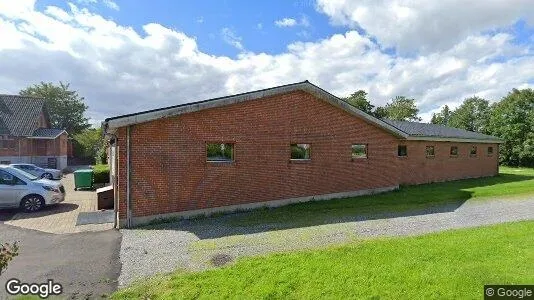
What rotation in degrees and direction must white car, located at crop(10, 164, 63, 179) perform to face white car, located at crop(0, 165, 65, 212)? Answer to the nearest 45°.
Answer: approximately 90° to its right

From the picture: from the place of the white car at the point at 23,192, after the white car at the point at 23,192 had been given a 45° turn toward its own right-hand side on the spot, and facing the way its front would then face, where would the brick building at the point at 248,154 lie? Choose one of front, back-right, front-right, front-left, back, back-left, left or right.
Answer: front

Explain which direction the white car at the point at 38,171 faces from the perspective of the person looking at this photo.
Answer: facing to the right of the viewer

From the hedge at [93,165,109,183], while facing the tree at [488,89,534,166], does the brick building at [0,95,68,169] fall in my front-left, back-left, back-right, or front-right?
back-left

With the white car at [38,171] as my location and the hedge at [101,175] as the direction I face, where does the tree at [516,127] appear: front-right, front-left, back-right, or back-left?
front-left

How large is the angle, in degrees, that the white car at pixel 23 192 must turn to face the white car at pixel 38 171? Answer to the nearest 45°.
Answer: approximately 90° to its left

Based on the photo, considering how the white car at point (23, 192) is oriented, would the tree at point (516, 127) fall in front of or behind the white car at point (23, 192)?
in front

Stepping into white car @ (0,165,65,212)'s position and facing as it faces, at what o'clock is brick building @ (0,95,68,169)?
The brick building is roughly at 9 o'clock from the white car.
